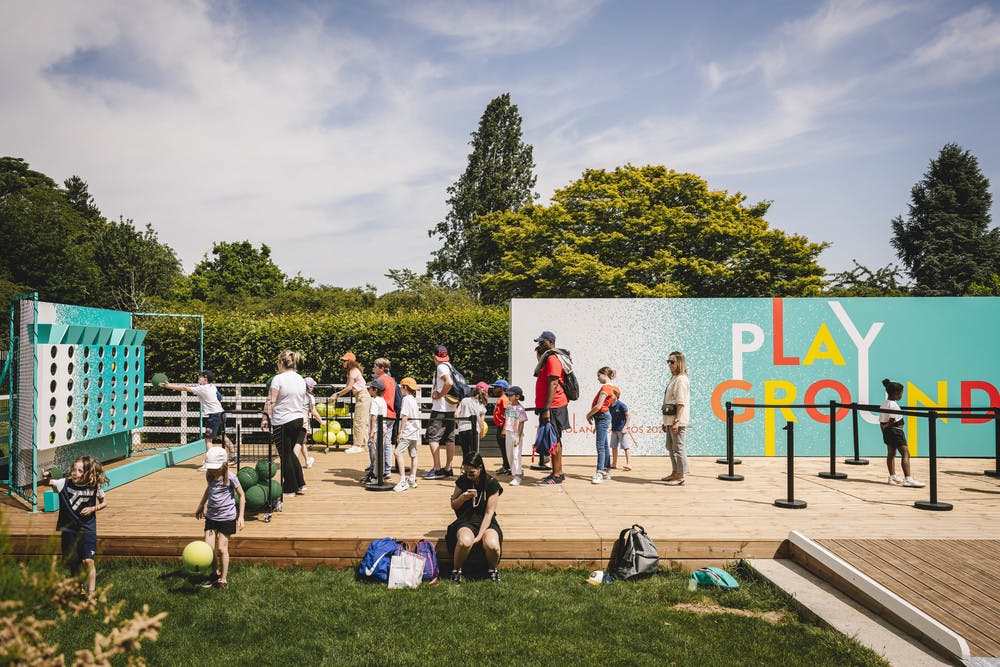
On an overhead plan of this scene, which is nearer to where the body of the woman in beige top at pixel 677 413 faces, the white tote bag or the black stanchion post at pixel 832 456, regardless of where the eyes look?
the white tote bag

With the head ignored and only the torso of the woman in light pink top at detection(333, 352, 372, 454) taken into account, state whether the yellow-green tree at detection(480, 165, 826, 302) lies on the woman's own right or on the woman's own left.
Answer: on the woman's own right

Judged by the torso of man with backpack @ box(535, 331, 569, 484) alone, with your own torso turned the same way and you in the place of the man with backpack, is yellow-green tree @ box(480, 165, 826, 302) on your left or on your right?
on your right

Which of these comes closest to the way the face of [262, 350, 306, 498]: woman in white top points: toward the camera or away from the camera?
away from the camera

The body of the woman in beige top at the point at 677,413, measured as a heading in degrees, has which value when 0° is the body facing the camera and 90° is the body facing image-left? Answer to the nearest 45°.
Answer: approximately 90°

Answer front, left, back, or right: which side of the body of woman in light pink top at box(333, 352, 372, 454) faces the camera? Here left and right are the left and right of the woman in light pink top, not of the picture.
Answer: left

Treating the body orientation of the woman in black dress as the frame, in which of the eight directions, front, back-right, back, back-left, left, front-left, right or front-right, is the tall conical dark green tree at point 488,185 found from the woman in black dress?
back

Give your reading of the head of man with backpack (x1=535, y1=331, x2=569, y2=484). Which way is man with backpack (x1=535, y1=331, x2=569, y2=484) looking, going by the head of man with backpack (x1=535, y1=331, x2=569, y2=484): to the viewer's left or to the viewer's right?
to the viewer's left

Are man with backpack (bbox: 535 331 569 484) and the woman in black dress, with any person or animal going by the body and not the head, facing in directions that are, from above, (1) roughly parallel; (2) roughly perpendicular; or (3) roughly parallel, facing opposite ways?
roughly perpendicular

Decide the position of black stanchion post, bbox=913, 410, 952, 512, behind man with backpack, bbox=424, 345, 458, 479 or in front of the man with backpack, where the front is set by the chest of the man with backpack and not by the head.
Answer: behind

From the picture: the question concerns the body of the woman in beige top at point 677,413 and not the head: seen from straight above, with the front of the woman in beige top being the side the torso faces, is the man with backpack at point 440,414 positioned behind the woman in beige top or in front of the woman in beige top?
in front

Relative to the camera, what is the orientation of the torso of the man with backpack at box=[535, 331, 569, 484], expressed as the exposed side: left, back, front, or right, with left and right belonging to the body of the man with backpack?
left
